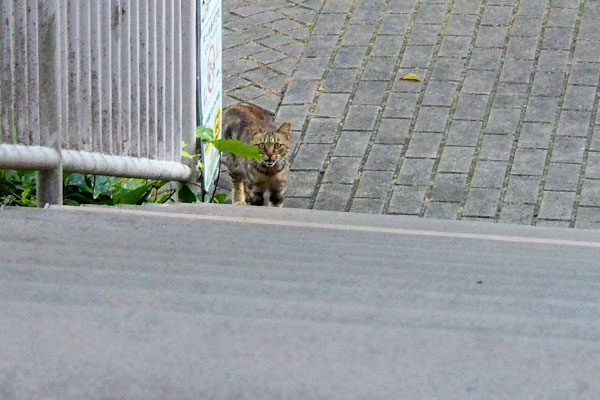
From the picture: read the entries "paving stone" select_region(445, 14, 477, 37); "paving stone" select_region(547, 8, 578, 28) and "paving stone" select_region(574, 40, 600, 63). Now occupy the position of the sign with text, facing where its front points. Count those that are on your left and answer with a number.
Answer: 3

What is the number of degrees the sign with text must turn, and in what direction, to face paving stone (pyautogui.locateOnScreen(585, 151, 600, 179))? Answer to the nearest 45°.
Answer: approximately 45° to its left

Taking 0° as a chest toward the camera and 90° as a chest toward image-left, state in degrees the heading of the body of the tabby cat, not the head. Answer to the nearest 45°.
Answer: approximately 315°

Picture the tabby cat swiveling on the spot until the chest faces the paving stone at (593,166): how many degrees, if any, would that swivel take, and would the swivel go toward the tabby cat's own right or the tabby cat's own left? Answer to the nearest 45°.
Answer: approximately 45° to the tabby cat's own left

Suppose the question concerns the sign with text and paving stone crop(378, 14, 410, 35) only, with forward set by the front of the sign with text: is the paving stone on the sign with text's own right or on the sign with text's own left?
on the sign with text's own left

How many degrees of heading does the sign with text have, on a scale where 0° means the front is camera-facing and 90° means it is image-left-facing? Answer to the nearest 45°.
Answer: approximately 315°

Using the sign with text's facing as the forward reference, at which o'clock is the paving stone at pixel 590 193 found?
The paving stone is roughly at 12 o'clock from the sign with text.
